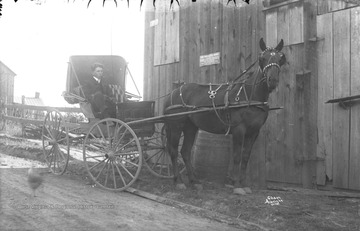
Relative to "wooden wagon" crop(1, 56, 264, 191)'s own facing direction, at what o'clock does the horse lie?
The horse is roughly at 12 o'clock from the wooden wagon.

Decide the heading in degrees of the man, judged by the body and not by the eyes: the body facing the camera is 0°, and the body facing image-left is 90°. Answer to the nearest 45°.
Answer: approximately 315°

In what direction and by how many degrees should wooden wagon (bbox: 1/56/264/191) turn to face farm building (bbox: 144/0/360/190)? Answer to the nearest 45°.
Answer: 0° — it already faces it

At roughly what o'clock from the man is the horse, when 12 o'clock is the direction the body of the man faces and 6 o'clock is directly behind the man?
The horse is roughly at 12 o'clock from the man.

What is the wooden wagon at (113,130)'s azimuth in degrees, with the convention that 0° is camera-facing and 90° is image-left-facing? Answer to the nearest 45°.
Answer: approximately 315°
